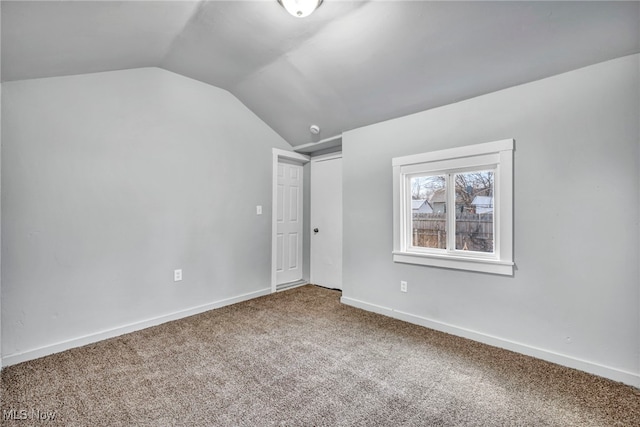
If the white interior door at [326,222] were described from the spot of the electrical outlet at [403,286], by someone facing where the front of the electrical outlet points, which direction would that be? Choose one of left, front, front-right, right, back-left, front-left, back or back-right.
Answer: right

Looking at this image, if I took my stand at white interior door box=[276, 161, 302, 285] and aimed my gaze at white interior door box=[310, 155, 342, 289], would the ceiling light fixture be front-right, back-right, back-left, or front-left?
front-right

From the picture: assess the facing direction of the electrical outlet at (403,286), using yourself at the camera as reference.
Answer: facing the viewer and to the left of the viewer

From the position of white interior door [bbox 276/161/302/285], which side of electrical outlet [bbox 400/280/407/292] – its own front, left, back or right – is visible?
right
